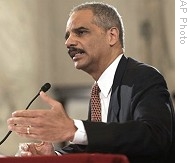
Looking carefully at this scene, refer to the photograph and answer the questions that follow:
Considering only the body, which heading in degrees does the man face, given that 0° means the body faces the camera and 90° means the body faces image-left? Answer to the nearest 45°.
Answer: approximately 90°

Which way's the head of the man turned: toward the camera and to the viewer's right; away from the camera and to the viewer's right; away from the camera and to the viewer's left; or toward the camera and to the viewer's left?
toward the camera and to the viewer's left
